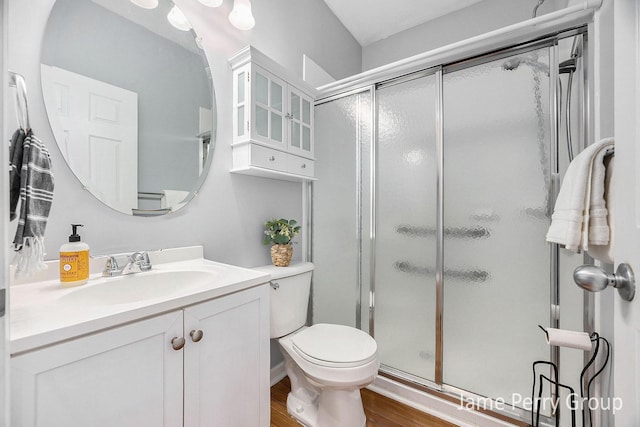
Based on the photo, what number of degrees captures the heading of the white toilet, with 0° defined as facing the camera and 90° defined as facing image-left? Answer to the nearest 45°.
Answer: approximately 315°

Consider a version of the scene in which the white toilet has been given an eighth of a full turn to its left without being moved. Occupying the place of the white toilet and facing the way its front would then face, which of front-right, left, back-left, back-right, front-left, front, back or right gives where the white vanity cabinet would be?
back-right

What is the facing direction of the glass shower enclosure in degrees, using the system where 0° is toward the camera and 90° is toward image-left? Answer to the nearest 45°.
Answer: approximately 45°

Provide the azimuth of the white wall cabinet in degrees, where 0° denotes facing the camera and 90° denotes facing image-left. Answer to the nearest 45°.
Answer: approximately 315°

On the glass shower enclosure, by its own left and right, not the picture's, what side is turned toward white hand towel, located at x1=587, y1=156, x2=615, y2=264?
left

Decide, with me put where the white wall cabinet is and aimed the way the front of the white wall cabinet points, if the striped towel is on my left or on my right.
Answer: on my right

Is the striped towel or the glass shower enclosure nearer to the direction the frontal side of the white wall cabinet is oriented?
the glass shower enclosure

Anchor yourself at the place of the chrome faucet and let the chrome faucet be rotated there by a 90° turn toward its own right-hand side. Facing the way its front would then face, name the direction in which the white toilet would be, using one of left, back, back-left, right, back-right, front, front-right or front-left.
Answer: back-left

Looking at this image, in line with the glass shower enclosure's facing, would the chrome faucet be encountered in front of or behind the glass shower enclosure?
in front

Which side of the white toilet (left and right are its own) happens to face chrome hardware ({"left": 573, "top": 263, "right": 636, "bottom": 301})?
front

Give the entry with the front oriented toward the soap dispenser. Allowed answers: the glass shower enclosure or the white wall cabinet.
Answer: the glass shower enclosure
